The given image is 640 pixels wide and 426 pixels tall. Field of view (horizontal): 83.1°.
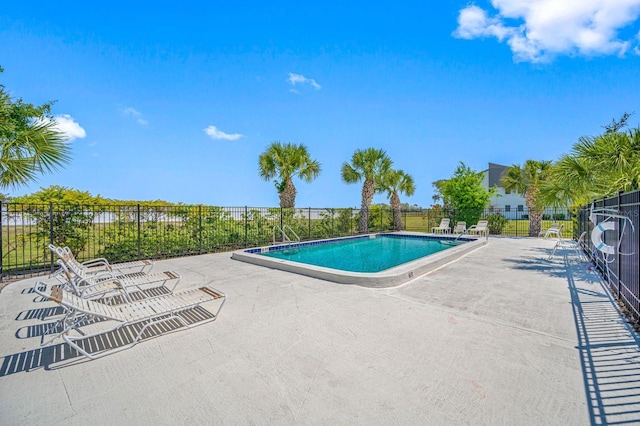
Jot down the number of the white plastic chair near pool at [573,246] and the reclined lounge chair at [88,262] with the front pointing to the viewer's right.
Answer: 1

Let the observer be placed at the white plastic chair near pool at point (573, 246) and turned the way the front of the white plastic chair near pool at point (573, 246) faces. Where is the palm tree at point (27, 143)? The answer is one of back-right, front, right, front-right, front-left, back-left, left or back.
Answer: front-left

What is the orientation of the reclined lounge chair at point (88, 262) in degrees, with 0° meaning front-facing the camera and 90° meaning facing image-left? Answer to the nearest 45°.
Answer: approximately 270°

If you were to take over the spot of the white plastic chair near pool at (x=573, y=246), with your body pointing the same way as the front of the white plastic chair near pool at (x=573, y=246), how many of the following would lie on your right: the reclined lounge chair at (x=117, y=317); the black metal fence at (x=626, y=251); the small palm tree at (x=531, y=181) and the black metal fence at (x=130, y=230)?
1

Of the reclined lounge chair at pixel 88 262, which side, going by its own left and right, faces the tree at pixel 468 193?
front

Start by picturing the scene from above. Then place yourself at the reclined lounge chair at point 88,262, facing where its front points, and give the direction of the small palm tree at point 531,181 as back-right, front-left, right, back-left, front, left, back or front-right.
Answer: front

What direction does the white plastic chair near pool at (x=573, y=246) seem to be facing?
to the viewer's left

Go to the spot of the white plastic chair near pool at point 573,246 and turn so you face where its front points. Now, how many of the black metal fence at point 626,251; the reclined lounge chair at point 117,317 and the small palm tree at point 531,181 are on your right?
1

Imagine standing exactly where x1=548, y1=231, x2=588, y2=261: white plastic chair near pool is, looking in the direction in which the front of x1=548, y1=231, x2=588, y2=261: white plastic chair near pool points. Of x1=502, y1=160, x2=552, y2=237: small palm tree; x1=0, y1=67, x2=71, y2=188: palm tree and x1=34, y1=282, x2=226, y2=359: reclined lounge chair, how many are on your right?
1
